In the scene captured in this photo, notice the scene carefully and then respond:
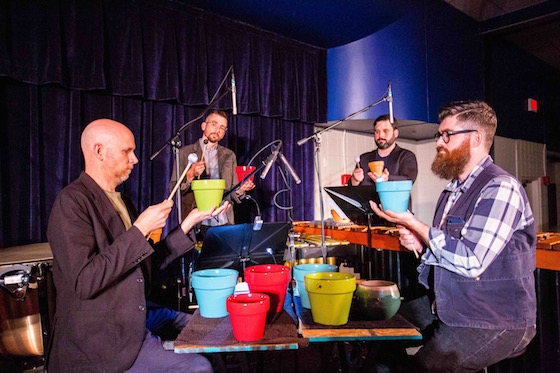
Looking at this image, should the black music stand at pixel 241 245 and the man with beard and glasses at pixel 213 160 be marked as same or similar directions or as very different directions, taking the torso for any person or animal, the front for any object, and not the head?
very different directions

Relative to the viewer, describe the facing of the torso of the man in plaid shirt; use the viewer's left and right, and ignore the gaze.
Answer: facing to the left of the viewer

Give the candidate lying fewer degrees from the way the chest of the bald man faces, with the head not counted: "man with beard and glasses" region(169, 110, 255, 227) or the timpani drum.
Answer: the man with beard and glasses

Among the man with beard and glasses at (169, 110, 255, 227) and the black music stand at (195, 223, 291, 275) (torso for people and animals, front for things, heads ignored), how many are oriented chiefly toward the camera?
1

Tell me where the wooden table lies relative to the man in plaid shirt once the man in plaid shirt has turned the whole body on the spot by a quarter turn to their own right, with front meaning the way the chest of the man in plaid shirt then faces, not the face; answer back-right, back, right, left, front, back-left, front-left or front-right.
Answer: back-left

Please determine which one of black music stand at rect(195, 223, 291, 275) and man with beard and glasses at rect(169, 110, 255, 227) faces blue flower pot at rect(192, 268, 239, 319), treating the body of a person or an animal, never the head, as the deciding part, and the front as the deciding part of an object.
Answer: the man with beard and glasses

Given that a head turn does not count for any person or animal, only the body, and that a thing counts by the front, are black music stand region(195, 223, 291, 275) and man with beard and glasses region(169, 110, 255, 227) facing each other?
yes

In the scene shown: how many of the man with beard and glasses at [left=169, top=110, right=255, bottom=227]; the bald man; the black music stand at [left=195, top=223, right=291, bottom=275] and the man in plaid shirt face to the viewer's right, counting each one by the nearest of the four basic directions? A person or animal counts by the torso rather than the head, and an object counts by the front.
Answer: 1

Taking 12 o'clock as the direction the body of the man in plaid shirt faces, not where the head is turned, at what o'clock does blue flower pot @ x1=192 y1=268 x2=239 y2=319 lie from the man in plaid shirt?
The blue flower pot is roughly at 11 o'clock from the man in plaid shirt.

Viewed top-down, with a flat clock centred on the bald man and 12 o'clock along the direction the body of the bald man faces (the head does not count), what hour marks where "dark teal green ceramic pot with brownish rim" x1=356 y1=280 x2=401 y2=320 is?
The dark teal green ceramic pot with brownish rim is roughly at 1 o'clock from the bald man.

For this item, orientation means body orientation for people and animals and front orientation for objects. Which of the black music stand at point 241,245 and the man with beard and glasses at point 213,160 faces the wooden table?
the man with beard and glasses

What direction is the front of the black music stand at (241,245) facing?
away from the camera

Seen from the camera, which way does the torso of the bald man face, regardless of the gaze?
to the viewer's right

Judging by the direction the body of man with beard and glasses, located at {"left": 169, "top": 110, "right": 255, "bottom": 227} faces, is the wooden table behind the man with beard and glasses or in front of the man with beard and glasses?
in front

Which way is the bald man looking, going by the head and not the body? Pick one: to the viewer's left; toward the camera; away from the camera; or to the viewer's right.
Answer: to the viewer's right

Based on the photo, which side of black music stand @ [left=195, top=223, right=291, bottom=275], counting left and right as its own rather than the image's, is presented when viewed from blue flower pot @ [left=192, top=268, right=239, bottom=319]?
back
